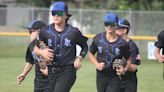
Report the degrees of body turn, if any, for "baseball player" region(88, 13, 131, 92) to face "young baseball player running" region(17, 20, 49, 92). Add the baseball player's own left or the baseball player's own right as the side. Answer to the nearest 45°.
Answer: approximately 90° to the baseball player's own right

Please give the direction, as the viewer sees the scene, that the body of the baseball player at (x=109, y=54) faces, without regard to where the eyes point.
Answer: toward the camera

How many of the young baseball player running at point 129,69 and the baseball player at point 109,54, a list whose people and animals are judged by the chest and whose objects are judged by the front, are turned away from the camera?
0

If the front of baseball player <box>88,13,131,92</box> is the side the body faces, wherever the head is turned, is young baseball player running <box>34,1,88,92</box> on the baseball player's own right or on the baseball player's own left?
on the baseball player's own right

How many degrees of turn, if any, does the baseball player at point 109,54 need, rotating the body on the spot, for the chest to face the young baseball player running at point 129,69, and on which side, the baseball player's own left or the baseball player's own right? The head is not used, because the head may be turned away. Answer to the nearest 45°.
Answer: approximately 135° to the baseball player's own left

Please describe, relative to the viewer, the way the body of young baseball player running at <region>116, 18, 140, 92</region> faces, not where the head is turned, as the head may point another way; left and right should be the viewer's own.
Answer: facing the viewer and to the left of the viewer
